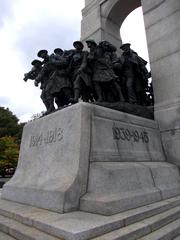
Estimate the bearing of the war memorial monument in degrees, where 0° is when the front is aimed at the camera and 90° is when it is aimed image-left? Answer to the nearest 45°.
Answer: approximately 45°

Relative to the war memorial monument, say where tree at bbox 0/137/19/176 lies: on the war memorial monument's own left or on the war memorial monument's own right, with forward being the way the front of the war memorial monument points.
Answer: on the war memorial monument's own right
